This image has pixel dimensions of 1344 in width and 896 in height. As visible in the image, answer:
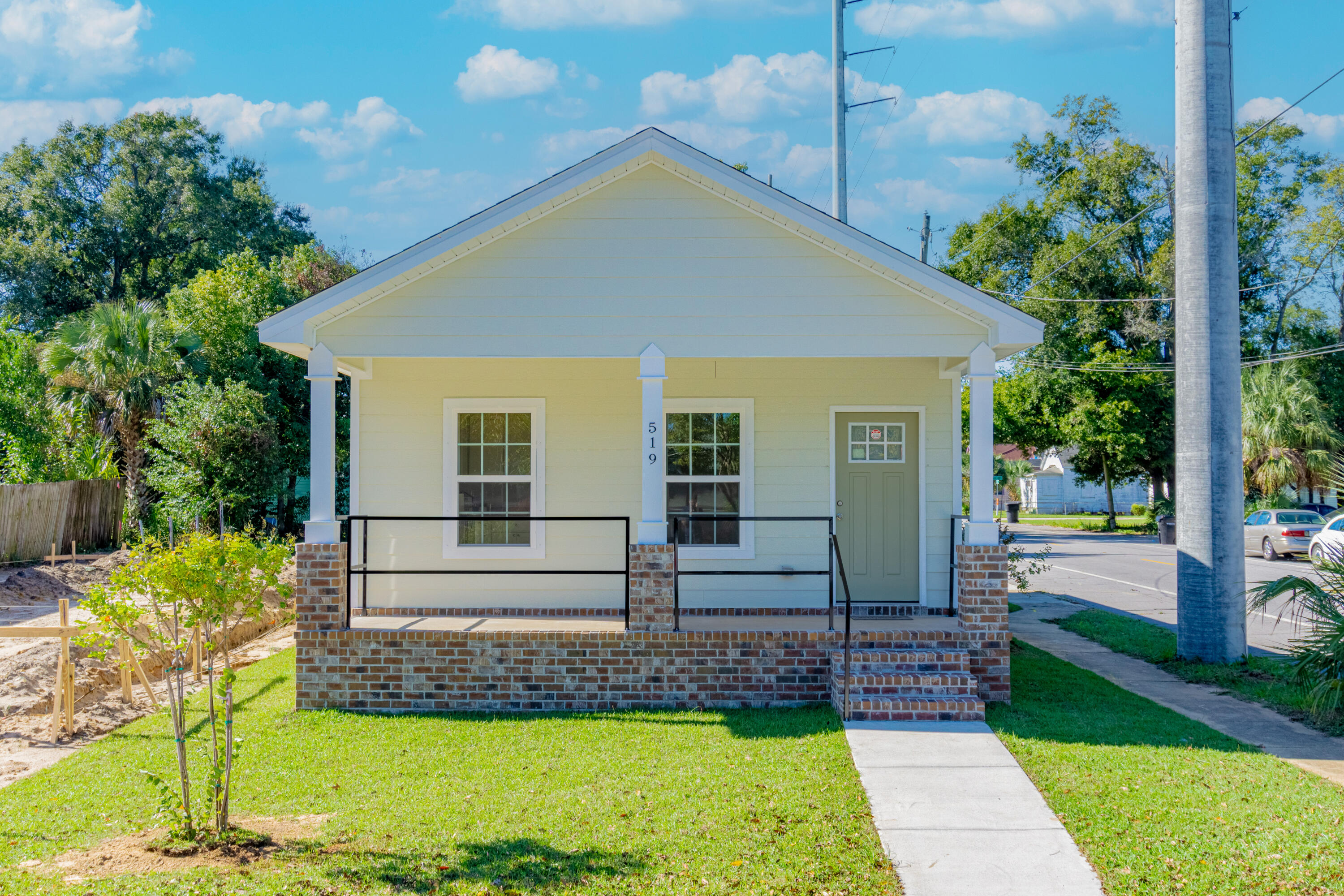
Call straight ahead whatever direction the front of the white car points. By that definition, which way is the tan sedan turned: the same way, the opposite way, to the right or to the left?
the same way

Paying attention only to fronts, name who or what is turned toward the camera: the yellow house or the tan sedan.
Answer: the yellow house

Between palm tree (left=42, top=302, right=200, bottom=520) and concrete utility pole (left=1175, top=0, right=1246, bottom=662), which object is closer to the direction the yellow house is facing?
the concrete utility pole

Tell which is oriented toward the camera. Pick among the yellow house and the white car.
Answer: the yellow house

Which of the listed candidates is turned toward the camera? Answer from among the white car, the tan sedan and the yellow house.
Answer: the yellow house

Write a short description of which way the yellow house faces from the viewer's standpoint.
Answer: facing the viewer
